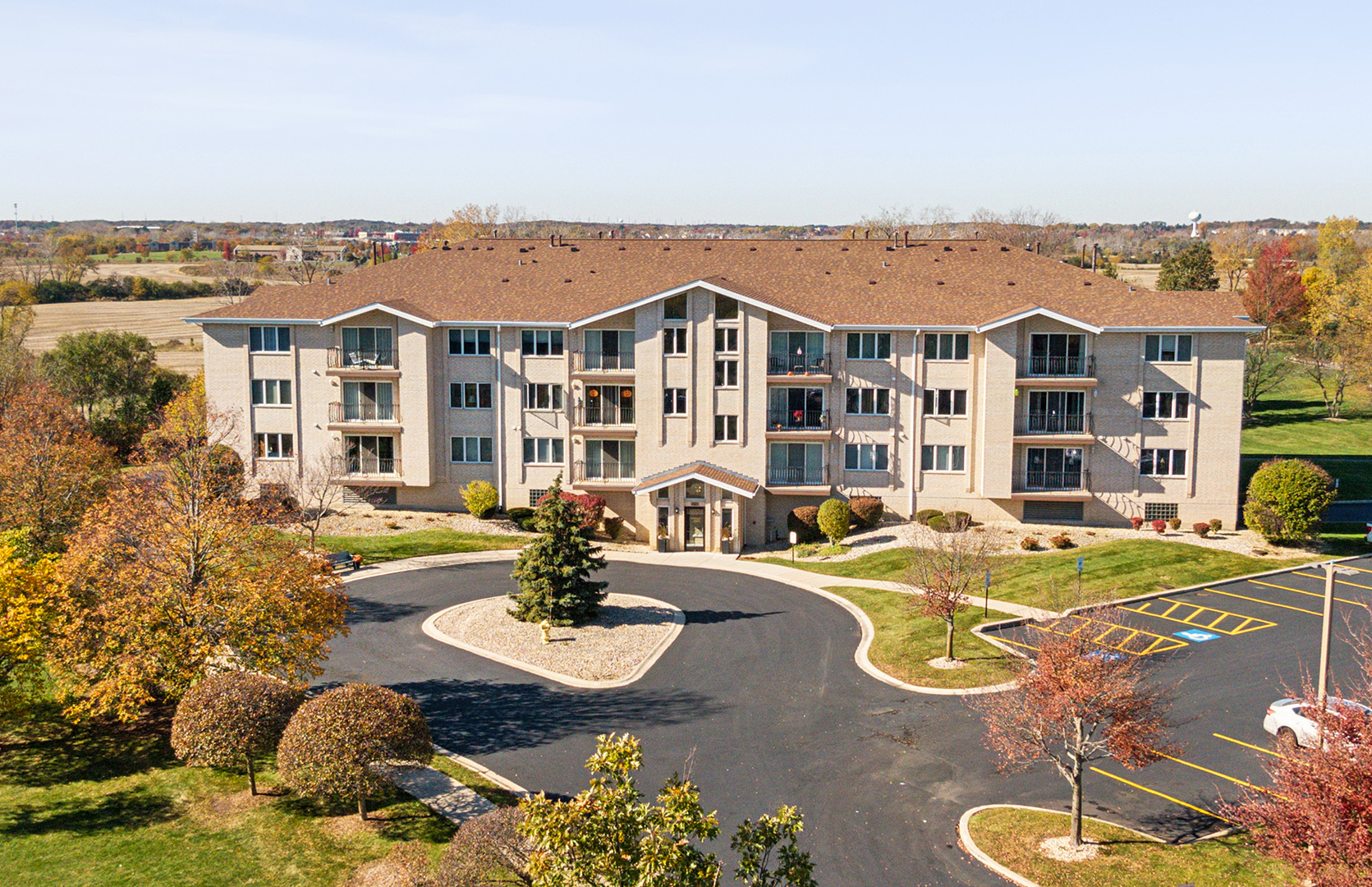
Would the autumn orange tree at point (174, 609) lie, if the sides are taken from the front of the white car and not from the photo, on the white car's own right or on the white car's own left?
on the white car's own right
